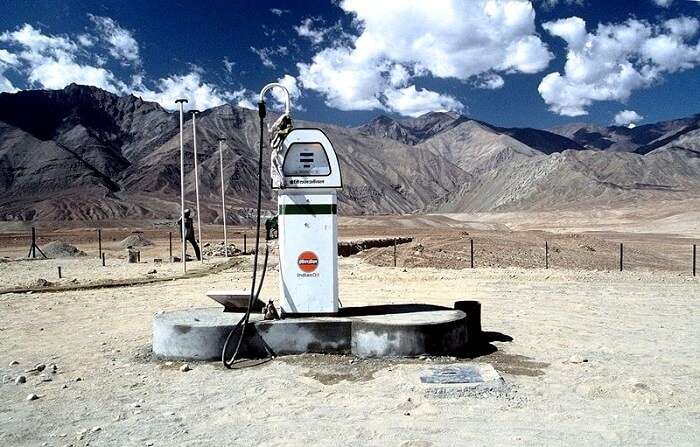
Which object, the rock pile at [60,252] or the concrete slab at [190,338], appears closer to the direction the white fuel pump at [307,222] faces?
the concrete slab

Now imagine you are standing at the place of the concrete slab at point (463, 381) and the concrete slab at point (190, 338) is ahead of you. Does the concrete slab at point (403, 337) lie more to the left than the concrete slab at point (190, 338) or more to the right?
right

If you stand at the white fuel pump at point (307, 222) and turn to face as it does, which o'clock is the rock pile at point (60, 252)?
The rock pile is roughly at 5 o'clock from the white fuel pump.

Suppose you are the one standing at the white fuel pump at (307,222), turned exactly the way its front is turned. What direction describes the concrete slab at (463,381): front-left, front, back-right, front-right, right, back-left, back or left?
front-left

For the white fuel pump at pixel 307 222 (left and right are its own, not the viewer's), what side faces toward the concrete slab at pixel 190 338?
right

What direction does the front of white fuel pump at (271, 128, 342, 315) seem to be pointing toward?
toward the camera

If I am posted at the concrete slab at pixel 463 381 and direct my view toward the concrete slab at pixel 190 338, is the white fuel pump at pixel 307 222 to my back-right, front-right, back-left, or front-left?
front-right

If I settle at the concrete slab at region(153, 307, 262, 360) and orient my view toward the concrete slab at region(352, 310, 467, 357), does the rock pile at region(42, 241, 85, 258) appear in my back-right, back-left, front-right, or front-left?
back-left
